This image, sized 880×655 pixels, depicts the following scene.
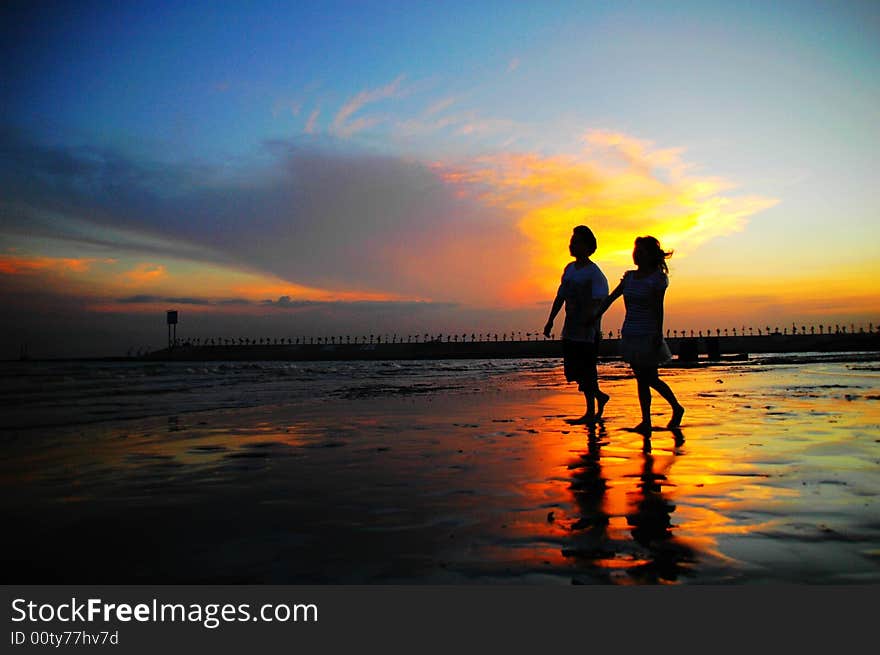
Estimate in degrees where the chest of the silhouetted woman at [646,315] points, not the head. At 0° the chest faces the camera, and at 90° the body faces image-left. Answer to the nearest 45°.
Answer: approximately 45°
